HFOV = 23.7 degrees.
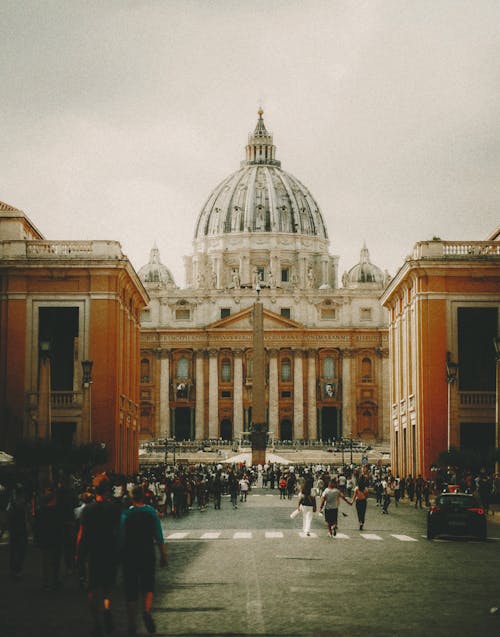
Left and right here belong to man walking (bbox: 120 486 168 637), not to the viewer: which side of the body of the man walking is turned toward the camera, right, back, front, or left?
back

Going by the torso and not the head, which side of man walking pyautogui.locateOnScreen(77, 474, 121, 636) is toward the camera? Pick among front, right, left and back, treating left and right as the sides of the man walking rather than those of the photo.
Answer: back

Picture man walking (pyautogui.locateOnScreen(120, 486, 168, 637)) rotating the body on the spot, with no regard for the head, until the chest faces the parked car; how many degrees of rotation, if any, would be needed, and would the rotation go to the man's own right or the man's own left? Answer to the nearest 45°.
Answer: approximately 45° to the man's own right

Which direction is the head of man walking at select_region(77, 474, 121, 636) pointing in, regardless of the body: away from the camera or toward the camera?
away from the camera
